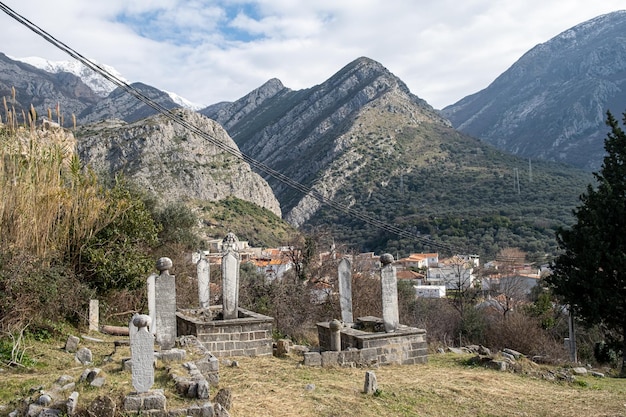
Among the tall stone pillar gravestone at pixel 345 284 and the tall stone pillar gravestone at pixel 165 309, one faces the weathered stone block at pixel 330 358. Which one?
the tall stone pillar gravestone at pixel 345 284

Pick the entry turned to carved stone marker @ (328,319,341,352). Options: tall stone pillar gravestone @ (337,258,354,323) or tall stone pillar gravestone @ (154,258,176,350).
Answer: tall stone pillar gravestone @ (337,258,354,323)

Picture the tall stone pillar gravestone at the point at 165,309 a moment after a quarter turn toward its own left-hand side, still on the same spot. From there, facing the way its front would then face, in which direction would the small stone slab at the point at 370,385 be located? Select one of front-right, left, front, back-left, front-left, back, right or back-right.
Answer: front-right

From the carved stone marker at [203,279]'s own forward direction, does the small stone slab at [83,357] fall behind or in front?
in front

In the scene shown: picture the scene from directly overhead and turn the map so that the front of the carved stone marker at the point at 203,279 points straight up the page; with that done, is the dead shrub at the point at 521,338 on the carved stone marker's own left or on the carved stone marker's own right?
on the carved stone marker's own left

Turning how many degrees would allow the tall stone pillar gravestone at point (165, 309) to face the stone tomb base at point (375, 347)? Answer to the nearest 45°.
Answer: approximately 90° to its left

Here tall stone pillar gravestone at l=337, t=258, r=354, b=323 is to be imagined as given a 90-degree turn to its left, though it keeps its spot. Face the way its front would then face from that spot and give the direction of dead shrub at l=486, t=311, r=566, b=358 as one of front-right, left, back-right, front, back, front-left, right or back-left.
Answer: front-left

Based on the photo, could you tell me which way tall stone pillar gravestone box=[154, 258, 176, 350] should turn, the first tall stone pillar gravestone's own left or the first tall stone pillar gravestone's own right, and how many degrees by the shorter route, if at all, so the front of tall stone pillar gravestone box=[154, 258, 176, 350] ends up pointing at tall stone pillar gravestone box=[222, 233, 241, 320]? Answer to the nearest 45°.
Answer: approximately 135° to the first tall stone pillar gravestone's own left
